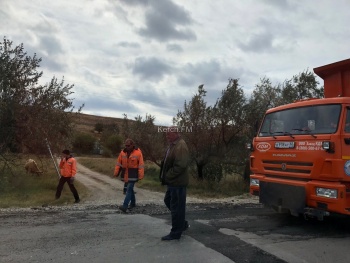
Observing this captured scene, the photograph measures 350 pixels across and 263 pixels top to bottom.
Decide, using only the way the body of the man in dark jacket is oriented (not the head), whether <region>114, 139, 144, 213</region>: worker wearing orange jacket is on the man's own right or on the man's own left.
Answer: on the man's own right

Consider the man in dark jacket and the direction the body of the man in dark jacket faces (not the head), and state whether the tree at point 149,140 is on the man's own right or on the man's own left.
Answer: on the man's own right

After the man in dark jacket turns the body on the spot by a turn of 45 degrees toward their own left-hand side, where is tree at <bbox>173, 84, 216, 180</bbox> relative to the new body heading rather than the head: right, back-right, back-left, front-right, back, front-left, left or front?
back-right

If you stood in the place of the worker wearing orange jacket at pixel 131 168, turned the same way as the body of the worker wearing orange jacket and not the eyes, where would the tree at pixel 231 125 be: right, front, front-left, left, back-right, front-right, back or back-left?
back

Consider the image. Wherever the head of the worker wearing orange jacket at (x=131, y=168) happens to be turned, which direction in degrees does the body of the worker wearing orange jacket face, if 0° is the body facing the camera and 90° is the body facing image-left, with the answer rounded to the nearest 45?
approximately 45°

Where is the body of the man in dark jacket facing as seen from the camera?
to the viewer's left

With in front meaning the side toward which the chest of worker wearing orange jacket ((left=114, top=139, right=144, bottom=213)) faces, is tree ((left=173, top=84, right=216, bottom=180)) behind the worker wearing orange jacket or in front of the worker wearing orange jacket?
behind

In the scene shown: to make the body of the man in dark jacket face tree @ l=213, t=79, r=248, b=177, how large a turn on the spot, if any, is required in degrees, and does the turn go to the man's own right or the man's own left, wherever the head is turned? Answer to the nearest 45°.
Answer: approximately 90° to the man's own right
